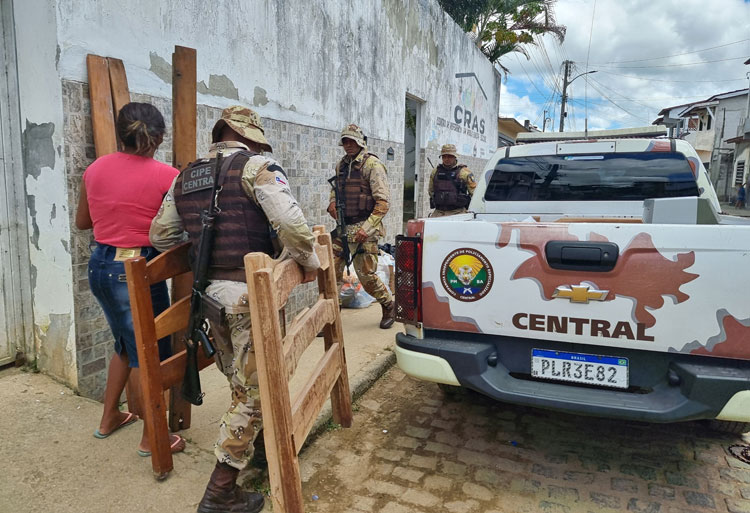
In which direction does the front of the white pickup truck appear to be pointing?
away from the camera

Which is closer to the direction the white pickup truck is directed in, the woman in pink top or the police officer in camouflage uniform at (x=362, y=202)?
the police officer in camouflage uniform

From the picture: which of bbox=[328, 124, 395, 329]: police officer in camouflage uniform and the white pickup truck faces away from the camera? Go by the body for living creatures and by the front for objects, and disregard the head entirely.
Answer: the white pickup truck

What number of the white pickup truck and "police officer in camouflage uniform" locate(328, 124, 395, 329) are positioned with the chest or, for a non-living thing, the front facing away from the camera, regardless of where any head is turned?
1

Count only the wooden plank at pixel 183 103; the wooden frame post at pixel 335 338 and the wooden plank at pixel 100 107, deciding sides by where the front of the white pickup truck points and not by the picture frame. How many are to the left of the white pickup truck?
3

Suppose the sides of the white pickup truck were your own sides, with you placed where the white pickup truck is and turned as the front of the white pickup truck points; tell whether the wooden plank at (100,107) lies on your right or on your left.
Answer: on your left

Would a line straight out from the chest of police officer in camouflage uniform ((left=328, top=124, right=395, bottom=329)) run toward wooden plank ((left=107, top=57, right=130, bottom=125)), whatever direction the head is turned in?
yes

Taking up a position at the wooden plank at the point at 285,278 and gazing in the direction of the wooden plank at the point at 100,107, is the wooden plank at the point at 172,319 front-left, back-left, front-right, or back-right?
front-left

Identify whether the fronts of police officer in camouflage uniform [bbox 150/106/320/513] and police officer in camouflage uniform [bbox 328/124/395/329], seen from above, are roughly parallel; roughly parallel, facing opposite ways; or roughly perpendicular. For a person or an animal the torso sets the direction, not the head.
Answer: roughly parallel, facing opposite ways

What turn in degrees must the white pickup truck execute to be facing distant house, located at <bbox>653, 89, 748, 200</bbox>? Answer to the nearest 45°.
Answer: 0° — it already faces it

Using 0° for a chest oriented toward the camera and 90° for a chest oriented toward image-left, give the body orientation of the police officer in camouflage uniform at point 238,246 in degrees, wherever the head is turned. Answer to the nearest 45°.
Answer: approximately 225°

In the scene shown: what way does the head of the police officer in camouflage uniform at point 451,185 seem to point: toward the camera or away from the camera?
toward the camera

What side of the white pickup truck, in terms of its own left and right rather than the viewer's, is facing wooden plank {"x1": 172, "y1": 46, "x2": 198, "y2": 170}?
left

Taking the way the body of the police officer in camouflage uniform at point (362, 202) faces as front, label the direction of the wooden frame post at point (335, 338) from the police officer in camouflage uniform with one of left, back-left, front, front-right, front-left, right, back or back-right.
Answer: front-left

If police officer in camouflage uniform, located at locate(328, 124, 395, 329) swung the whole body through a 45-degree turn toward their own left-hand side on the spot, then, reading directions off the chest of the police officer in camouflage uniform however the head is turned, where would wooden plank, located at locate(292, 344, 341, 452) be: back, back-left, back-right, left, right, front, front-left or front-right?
front

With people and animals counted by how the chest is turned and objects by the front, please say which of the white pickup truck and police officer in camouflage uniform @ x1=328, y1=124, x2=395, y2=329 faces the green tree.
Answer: the white pickup truck

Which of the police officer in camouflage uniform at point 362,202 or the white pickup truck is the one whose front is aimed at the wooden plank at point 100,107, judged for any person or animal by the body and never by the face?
the police officer in camouflage uniform

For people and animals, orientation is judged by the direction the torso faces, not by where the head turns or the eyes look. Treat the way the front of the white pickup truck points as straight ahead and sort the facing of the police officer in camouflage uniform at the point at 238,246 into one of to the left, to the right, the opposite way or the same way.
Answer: the same way
